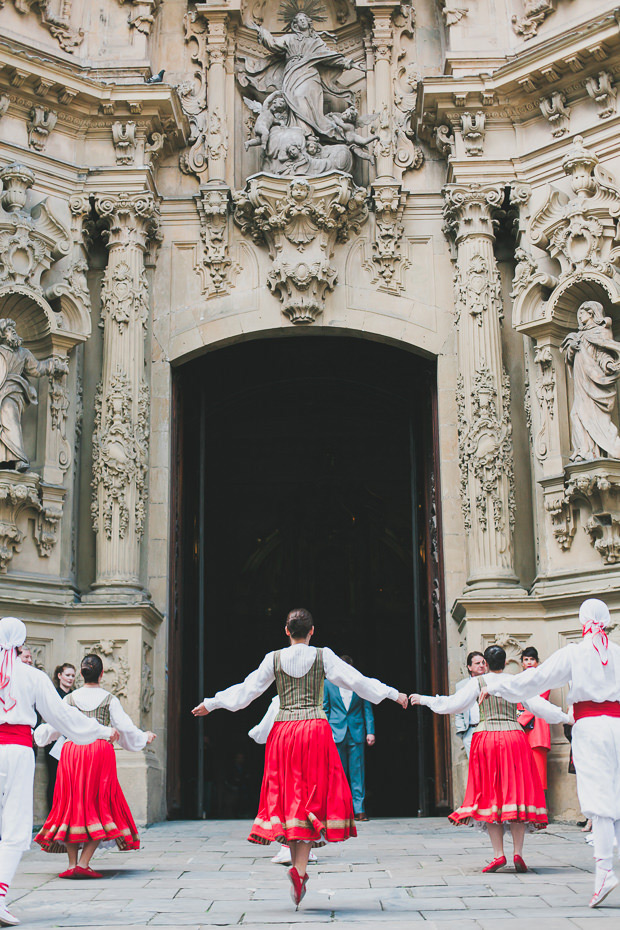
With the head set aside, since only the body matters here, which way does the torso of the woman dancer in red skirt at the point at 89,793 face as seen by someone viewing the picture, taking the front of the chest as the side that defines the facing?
away from the camera

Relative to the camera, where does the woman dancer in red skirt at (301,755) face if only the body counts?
away from the camera

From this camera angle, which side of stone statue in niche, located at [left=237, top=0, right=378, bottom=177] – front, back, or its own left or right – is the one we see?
front

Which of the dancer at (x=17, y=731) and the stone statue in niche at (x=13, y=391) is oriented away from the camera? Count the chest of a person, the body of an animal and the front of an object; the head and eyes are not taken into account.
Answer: the dancer

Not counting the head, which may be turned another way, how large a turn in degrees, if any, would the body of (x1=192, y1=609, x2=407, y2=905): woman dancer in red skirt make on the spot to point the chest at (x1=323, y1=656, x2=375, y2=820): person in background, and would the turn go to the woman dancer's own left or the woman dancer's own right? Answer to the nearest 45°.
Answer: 0° — they already face them

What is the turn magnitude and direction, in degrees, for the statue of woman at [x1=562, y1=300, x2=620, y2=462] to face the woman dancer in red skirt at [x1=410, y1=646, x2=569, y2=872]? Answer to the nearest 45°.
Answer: approximately 45° to its left

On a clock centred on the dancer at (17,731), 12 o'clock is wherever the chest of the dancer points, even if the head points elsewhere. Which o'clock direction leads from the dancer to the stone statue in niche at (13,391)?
The stone statue in niche is roughly at 12 o'clock from the dancer.

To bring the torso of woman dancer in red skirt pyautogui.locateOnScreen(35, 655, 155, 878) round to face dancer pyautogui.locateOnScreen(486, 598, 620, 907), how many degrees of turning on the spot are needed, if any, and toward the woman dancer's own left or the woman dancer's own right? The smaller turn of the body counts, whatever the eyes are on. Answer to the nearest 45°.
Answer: approximately 135° to the woman dancer's own right

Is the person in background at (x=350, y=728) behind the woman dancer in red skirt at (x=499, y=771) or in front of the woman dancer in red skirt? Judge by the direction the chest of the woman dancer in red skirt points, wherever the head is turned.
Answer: in front

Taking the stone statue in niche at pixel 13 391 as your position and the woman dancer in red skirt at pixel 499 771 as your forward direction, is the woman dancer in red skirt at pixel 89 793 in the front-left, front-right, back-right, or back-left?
front-right

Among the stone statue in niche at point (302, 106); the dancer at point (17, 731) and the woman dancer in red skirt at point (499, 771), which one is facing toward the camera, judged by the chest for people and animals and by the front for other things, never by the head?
the stone statue in niche

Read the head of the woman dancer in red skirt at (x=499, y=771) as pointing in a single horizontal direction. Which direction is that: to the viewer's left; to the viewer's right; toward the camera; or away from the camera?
away from the camera

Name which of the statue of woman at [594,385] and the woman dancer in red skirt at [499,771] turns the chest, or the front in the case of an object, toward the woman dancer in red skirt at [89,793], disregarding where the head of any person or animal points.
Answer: the statue of woman

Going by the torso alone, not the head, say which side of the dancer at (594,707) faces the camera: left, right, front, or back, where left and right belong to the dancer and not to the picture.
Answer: back
